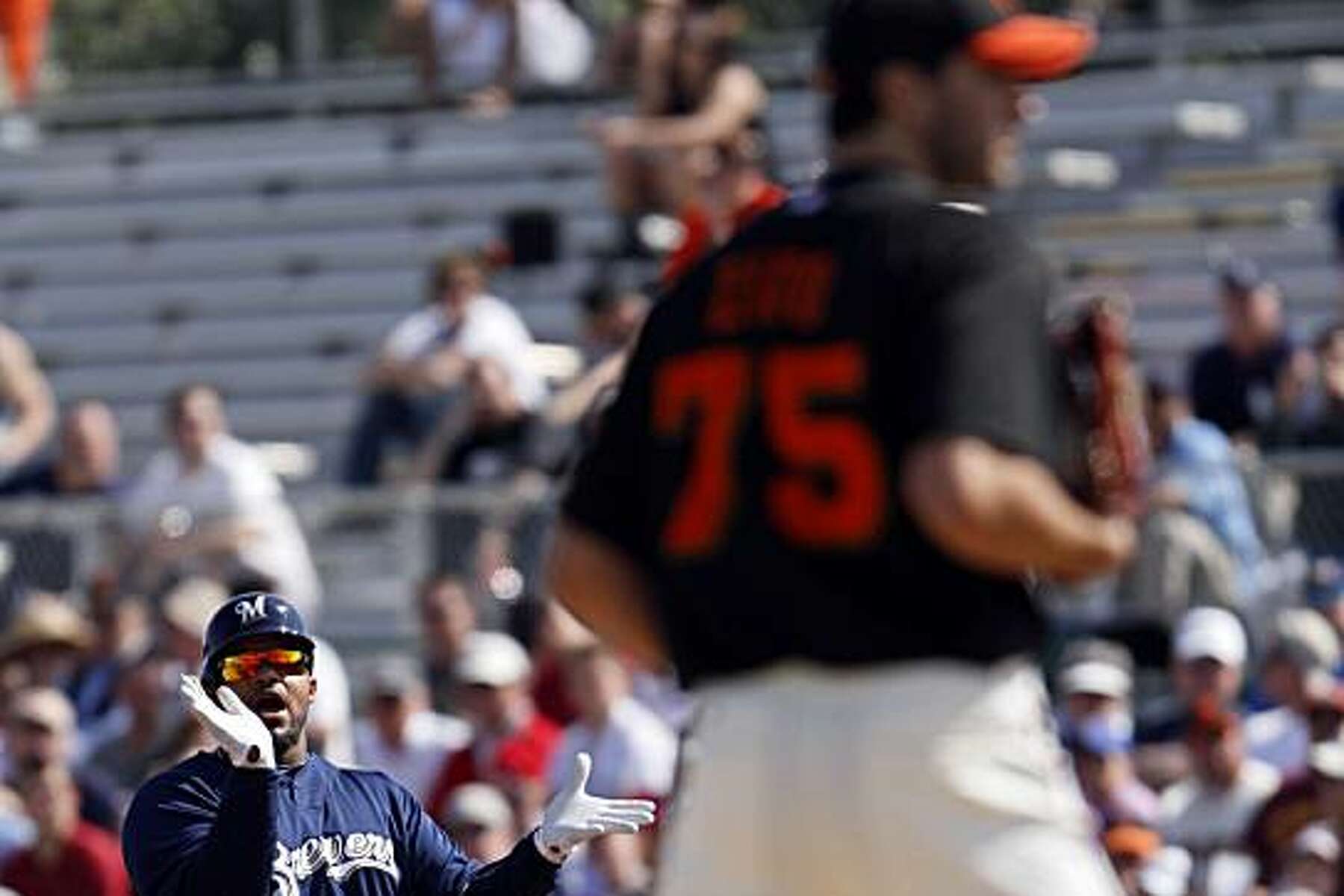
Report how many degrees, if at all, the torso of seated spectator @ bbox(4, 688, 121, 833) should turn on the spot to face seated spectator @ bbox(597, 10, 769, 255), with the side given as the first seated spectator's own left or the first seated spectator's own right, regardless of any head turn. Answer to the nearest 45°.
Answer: approximately 180°

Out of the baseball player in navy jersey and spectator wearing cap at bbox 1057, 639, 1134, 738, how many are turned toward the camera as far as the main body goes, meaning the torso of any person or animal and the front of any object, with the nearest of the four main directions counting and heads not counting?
2

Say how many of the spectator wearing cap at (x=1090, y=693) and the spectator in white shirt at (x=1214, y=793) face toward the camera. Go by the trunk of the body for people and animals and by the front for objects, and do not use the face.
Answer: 2

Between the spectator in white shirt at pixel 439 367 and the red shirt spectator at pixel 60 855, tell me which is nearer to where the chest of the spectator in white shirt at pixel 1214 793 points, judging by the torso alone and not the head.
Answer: the red shirt spectator

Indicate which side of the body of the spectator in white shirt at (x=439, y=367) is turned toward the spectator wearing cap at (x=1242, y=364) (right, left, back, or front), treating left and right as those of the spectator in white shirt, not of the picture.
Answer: left

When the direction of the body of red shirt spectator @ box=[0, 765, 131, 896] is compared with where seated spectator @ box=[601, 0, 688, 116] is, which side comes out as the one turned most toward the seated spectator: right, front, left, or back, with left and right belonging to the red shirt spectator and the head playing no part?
back

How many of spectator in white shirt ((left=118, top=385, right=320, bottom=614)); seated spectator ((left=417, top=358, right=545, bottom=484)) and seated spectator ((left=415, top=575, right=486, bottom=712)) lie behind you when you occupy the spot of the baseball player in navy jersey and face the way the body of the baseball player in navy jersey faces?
3
